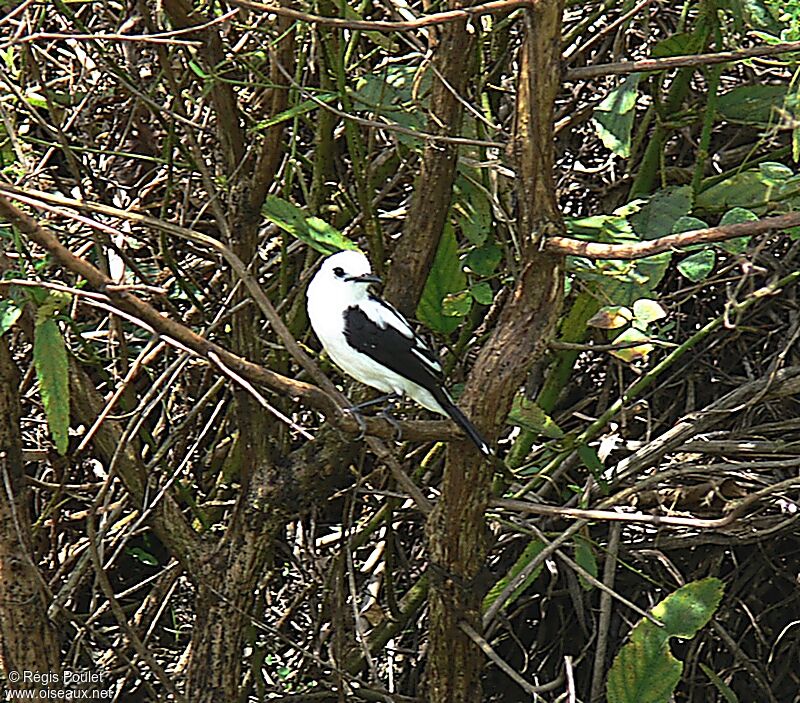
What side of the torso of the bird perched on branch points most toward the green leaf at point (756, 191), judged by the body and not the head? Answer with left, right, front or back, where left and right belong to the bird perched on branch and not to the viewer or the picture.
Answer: back

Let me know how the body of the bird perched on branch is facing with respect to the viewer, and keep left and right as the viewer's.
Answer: facing to the left of the viewer

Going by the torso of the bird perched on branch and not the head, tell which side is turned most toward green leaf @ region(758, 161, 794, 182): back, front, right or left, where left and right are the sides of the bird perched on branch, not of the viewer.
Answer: back

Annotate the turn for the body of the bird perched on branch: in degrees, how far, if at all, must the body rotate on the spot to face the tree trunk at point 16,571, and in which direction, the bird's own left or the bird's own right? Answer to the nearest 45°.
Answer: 0° — it already faces it

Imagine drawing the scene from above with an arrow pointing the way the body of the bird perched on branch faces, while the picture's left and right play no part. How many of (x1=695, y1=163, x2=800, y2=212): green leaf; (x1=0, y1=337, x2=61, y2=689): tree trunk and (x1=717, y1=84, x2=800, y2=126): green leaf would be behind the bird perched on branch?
2
